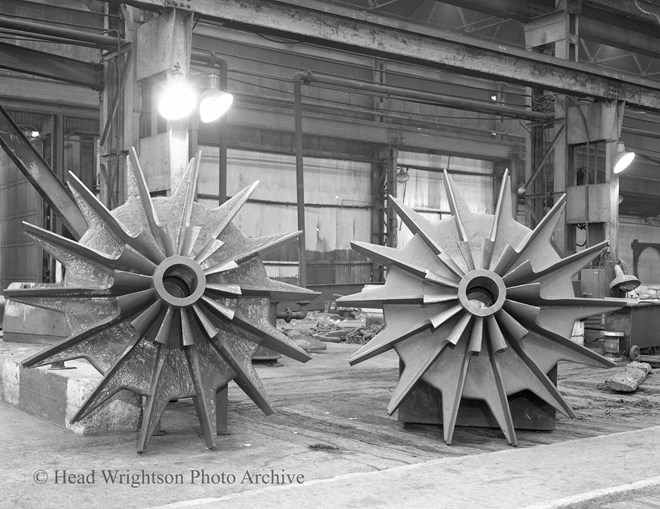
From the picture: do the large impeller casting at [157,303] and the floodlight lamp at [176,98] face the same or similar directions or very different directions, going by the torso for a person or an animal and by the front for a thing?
same or similar directions

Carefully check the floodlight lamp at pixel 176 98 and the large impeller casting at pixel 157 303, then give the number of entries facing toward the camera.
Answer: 2

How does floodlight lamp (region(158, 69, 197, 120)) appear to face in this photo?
toward the camera

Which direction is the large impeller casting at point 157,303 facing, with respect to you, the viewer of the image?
facing the viewer

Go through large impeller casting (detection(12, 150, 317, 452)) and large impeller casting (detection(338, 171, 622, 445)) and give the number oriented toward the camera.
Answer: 2

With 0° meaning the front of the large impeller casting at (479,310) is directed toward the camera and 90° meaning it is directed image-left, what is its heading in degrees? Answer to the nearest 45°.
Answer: approximately 0°

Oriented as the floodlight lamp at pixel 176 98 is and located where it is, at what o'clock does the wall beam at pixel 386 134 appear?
The wall beam is roughly at 7 o'clock from the floodlight lamp.

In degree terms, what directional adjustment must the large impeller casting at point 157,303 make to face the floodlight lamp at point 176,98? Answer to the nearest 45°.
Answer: approximately 180°

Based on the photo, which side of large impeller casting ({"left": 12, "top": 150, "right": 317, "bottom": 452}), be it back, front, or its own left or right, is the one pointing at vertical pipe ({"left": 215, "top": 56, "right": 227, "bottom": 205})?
back

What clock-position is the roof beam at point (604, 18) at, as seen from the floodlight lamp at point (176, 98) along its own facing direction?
The roof beam is roughly at 8 o'clock from the floodlight lamp.

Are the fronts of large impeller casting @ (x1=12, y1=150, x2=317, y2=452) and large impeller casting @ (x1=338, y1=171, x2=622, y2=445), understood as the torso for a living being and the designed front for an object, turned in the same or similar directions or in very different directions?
same or similar directions

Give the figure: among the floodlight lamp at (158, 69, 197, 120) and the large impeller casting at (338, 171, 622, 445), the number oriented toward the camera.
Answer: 2

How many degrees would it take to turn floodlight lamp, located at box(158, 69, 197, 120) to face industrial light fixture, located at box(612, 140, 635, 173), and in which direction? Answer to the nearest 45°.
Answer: approximately 135° to its left

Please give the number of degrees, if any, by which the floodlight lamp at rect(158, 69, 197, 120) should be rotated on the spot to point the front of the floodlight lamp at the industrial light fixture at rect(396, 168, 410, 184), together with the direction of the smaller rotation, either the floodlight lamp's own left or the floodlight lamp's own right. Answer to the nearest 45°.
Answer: approximately 135° to the floodlight lamp's own left
